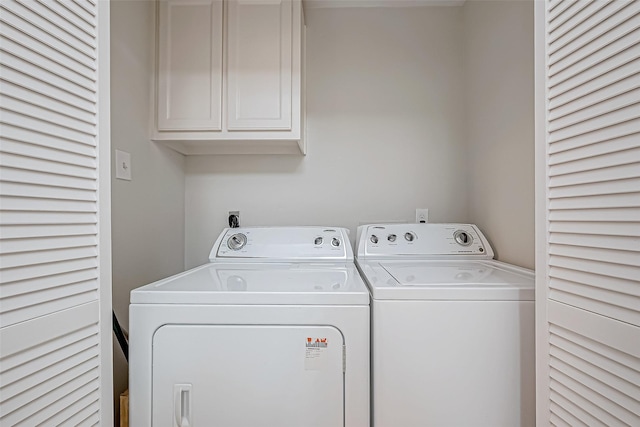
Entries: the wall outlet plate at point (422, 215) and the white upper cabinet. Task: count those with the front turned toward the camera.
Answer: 2

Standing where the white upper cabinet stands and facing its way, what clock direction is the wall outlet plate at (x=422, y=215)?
The wall outlet plate is roughly at 9 o'clock from the white upper cabinet.

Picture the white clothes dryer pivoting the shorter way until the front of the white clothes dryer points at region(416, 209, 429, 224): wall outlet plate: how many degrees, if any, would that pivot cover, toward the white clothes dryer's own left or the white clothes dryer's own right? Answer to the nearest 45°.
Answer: approximately 135° to the white clothes dryer's own left

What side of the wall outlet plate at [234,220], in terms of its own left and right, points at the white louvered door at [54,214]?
front

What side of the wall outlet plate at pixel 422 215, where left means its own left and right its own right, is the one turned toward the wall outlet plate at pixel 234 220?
right

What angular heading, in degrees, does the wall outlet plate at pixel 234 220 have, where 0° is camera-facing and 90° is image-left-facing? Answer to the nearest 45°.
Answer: approximately 0°

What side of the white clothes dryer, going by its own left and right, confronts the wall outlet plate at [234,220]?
back
